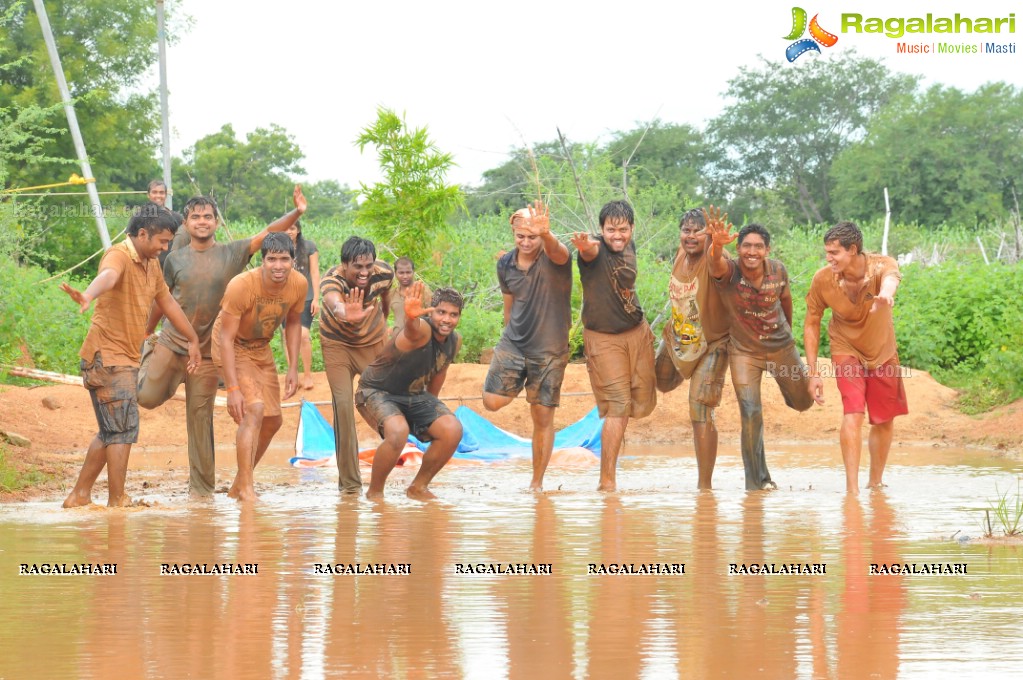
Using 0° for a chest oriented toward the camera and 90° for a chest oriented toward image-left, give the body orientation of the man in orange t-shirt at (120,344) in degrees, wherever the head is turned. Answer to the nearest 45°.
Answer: approximately 315°

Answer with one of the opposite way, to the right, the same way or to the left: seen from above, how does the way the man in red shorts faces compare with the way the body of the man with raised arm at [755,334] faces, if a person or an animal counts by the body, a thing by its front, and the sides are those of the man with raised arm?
the same way

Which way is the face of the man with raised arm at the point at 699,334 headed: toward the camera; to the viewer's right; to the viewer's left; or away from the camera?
toward the camera

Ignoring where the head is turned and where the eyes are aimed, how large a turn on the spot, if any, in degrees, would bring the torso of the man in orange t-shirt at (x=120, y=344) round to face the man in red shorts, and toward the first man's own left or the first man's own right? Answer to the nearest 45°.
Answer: approximately 45° to the first man's own left

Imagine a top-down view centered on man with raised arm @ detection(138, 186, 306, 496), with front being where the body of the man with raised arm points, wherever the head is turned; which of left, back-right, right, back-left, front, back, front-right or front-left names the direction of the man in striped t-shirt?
left

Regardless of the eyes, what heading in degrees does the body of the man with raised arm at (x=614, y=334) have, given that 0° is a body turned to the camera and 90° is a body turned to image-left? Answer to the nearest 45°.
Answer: approximately 0°

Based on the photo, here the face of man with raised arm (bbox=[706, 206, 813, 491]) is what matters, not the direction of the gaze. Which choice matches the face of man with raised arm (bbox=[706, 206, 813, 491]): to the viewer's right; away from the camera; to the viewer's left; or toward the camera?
toward the camera

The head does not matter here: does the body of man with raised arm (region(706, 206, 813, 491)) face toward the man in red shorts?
no

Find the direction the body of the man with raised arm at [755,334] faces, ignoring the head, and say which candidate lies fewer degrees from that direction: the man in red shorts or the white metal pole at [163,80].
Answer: the man in red shorts

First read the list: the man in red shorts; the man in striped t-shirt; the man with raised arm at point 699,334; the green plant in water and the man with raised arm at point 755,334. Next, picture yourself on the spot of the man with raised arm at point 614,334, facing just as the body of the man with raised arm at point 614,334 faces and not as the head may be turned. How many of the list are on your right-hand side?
1

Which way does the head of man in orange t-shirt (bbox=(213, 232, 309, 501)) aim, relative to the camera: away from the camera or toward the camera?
toward the camera

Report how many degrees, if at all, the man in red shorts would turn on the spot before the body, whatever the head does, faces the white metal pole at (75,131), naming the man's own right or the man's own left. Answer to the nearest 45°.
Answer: approximately 135° to the man's own right

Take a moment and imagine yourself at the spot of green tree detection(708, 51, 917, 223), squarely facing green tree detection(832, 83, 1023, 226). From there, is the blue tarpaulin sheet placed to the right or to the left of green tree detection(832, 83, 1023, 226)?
right

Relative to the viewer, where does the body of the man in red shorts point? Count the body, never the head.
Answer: toward the camera

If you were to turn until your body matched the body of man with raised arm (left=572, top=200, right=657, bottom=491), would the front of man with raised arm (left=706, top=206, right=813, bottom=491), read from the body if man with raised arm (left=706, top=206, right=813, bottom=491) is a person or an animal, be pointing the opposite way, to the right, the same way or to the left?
the same way

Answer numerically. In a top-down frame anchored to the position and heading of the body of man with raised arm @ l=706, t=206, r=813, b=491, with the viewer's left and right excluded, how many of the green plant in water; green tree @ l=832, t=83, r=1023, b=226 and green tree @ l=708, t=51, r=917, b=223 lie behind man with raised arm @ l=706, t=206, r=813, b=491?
2

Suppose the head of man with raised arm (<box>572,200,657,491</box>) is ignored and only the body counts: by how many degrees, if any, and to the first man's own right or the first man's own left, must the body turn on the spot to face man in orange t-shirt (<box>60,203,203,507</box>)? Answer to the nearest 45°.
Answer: approximately 45° to the first man's own right

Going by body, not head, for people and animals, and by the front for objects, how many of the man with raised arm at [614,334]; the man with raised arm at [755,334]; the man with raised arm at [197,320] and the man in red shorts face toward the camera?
4

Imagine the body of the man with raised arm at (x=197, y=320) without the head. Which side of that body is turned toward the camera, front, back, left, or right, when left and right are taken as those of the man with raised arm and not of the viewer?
front

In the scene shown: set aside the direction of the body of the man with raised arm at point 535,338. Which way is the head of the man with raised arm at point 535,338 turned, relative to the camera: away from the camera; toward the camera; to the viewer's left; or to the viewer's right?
toward the camera
